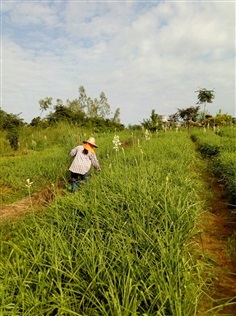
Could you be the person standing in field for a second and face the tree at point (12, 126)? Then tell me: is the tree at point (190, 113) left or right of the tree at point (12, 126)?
right

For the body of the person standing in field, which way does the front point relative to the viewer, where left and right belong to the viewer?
facing away from the viewer and to the right of the viewer

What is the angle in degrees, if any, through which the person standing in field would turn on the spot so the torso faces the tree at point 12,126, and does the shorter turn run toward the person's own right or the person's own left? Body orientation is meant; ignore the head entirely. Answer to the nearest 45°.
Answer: approximately 45° to the person's own left

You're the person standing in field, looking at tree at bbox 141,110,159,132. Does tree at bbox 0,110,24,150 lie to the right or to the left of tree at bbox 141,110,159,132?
left

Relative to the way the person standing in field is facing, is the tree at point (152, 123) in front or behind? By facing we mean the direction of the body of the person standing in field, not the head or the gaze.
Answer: in front

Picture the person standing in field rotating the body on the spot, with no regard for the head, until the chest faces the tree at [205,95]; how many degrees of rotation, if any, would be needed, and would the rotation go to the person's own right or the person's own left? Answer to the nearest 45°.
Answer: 0° — they already face it

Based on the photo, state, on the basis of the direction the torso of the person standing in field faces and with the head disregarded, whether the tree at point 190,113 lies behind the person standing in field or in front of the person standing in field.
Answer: in front
